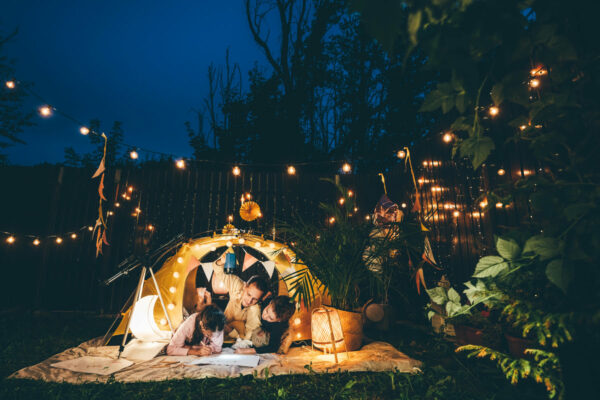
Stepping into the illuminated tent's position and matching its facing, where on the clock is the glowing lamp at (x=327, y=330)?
The glowing lamp is roughly at 10 o'clock from the illuminated tent.

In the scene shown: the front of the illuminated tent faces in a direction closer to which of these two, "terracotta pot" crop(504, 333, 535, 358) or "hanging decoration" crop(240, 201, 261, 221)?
the terracotta pot

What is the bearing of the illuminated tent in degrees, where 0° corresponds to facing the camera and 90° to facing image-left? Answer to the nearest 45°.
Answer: approximately 0°

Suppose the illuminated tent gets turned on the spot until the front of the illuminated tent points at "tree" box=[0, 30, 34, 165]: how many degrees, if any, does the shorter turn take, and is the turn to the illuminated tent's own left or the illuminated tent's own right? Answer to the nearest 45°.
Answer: approximately 135° to the illuminated tent's own right

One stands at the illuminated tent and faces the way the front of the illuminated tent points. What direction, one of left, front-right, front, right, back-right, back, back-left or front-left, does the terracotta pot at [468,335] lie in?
front-left

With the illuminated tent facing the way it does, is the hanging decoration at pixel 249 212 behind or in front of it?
behind
